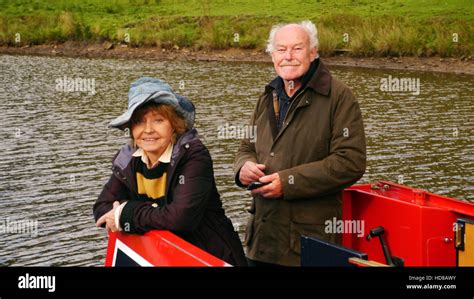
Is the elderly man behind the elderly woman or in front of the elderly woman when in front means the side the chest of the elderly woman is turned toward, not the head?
behind

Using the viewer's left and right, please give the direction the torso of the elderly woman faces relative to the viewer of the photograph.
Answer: facing the viewer and to the left of the viewer

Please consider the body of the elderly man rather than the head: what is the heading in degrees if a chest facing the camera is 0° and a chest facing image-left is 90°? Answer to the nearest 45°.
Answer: approximately 45°

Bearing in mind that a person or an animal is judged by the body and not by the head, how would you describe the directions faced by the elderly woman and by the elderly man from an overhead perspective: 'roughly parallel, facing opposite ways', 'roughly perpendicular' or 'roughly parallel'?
roughly parallel

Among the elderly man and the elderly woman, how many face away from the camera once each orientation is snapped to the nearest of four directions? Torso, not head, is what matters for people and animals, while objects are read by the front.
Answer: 0
